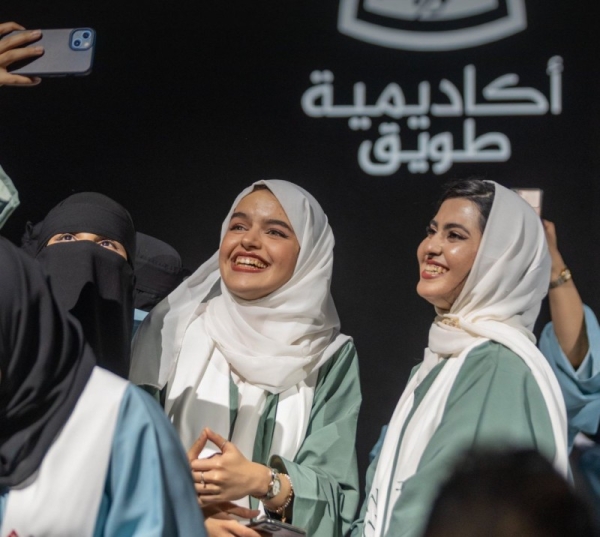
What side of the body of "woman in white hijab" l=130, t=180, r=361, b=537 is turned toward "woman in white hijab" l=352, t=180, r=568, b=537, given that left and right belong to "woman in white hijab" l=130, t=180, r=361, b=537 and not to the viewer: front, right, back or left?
left

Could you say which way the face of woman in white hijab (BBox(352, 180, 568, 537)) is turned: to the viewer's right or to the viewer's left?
to the viewer's left

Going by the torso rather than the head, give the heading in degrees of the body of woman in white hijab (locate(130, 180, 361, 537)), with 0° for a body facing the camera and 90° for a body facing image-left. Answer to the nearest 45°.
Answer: approximately 45°
